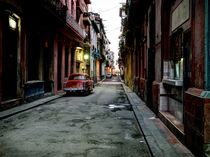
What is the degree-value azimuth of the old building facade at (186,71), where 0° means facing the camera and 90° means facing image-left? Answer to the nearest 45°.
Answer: approximately 90°
